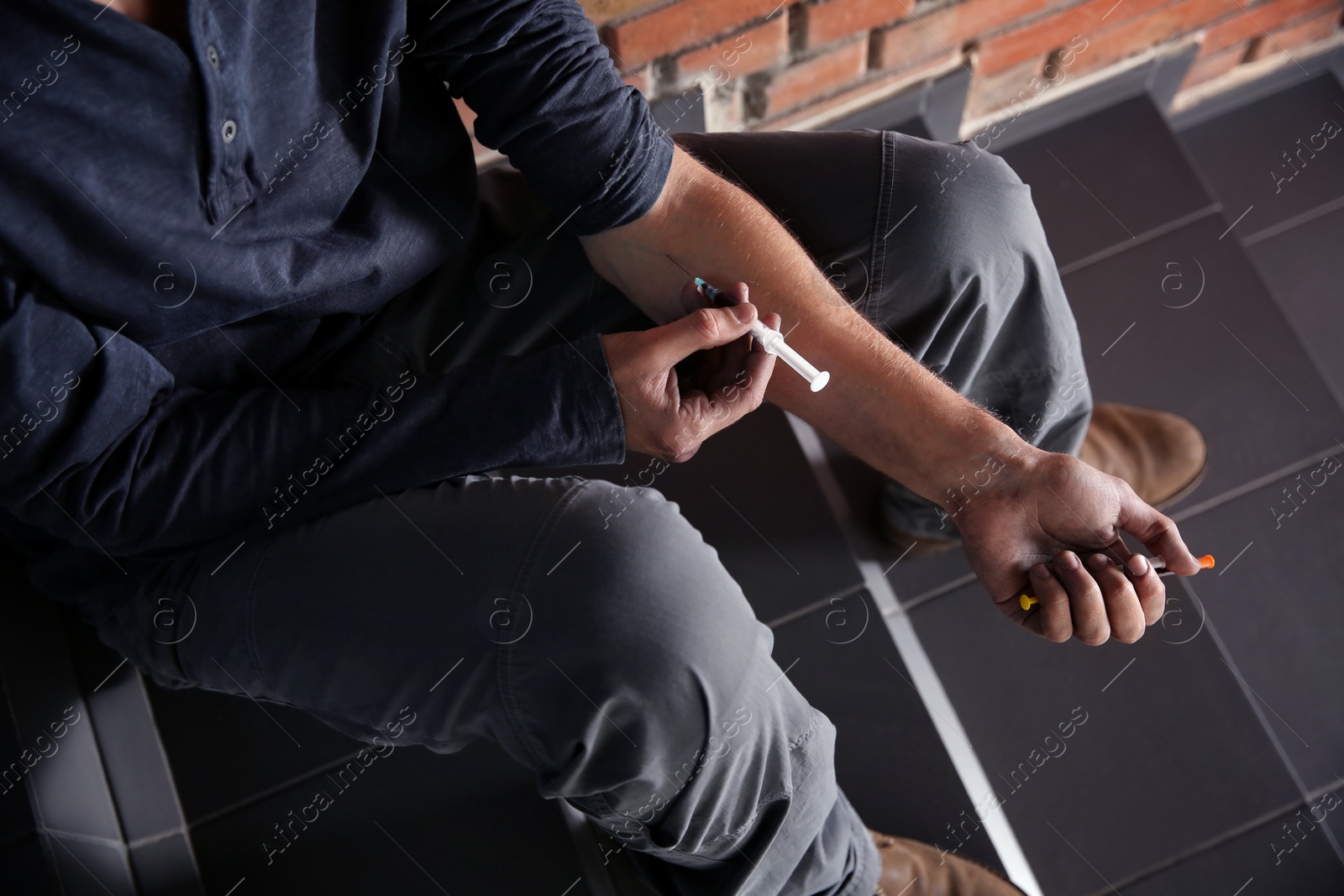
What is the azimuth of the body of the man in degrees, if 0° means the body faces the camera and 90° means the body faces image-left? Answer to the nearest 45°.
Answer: approximately 315°
